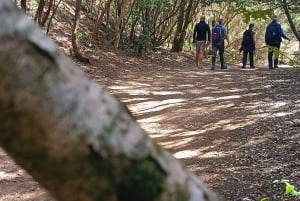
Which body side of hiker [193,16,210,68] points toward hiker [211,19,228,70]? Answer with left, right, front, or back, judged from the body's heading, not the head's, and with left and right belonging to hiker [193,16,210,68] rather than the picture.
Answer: right

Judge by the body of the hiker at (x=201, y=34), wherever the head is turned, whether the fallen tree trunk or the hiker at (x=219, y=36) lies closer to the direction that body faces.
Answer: the hiker

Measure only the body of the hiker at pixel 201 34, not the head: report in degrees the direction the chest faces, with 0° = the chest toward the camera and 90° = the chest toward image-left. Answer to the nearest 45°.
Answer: approximately 180°

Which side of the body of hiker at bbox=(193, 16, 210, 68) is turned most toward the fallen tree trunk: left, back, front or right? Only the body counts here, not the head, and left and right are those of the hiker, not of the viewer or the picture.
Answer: back

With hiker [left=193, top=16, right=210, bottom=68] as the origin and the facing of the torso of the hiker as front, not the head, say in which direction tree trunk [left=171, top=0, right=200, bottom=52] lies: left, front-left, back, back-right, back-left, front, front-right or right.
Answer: front
